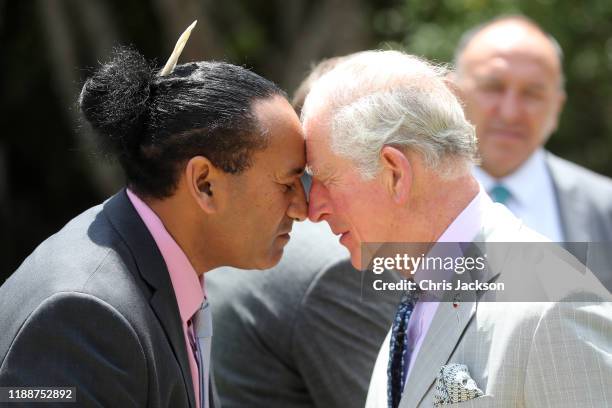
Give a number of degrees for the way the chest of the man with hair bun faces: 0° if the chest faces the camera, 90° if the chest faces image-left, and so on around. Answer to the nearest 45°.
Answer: approximately 270°

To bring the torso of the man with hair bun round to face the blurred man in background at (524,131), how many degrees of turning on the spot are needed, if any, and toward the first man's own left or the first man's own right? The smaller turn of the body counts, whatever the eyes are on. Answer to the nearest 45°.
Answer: approximately 45° to the first man's own left

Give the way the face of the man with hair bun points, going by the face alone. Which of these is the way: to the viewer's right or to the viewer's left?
to the viewer's right
